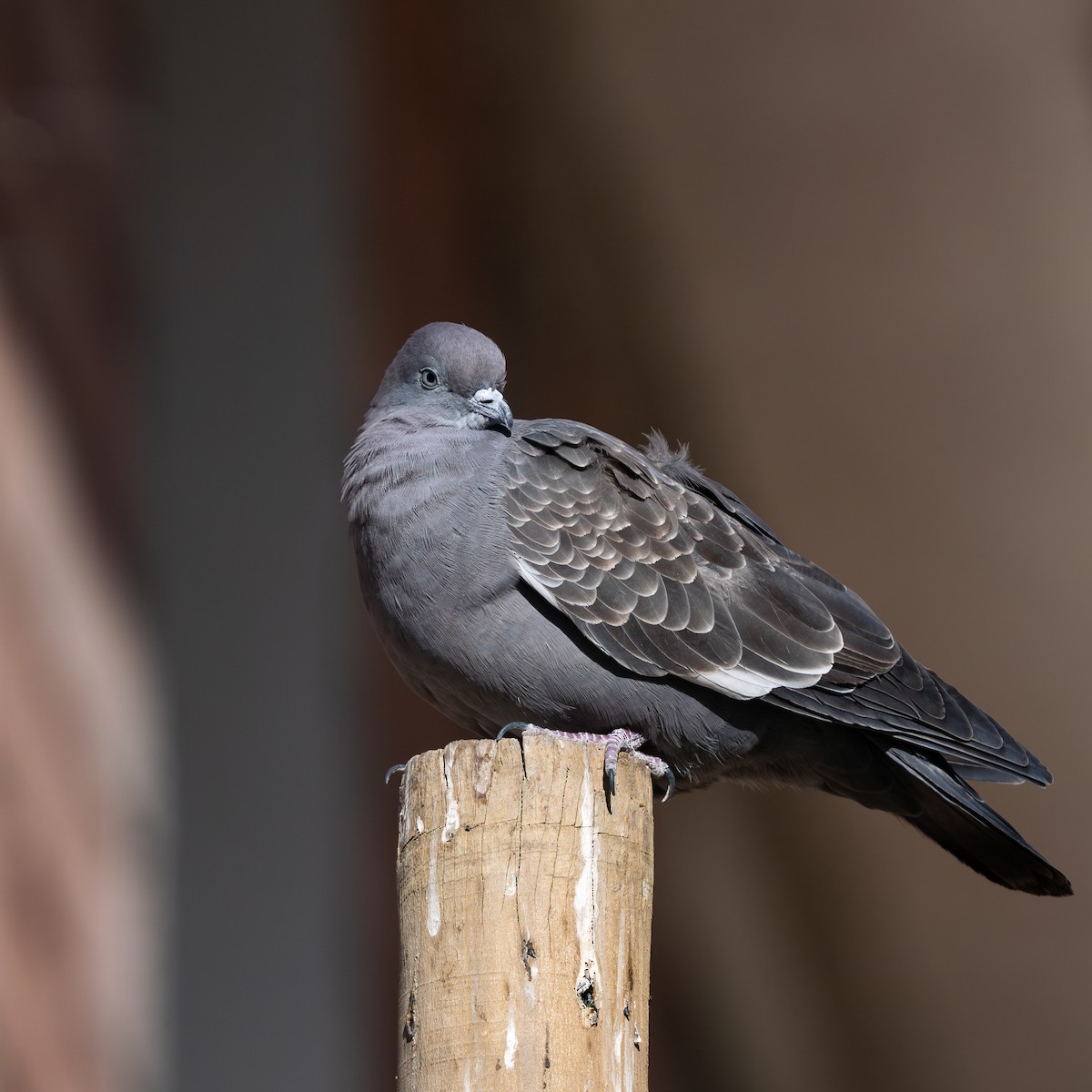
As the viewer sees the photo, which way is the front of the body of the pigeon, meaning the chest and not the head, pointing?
to the viewer's left
